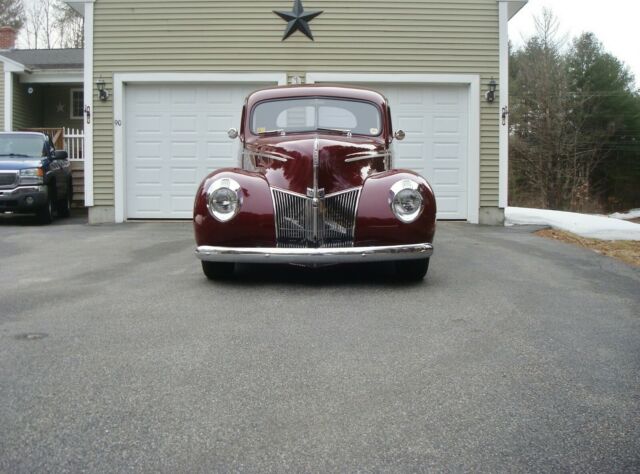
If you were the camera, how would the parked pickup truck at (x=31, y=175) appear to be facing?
facing the viewer

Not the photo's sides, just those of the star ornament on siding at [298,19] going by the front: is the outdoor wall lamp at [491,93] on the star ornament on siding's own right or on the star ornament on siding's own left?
on the star ornament on siding's own left

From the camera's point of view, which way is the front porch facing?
toward the camera

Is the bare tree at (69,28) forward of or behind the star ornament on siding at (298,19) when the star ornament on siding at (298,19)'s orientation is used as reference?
behind

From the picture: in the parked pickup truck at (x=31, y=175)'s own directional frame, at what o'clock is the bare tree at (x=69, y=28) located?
The bare tree is roughly at 6 o'clock from the parked pickup truck.

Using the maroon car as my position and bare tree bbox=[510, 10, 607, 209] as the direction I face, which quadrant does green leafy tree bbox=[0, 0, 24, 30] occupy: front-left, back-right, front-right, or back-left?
front-left

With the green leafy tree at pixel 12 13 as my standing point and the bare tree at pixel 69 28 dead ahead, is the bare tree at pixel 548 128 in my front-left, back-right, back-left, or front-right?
front-right

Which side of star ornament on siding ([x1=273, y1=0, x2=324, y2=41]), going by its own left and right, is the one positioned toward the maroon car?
front

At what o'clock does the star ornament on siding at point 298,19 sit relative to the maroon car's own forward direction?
The star ornament on siding is roughly at 6 o'clock from the maroon car.
